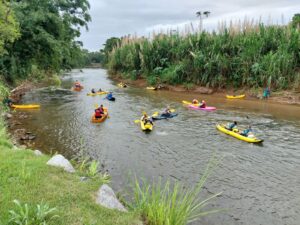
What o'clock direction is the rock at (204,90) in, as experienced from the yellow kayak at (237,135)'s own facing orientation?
The rock is roughly at 7 o'clock from the yellow kayak.

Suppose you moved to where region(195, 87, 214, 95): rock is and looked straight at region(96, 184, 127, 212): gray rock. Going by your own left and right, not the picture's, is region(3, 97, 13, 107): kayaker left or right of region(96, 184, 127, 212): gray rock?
right

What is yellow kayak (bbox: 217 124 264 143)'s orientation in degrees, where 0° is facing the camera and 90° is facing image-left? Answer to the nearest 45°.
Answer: approximately 315°

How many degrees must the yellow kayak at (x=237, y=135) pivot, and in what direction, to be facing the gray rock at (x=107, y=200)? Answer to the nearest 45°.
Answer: approximately 45° to its right

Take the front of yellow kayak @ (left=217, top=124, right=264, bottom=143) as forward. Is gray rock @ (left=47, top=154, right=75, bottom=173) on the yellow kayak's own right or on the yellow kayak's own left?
on the yellow kayak's own right

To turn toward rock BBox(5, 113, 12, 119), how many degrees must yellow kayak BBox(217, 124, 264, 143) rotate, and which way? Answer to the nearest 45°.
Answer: approximately 135° to its right

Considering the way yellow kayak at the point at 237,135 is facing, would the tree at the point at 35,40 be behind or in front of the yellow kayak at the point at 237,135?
behind

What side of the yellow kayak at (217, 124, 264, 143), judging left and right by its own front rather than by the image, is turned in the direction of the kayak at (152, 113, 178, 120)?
back
